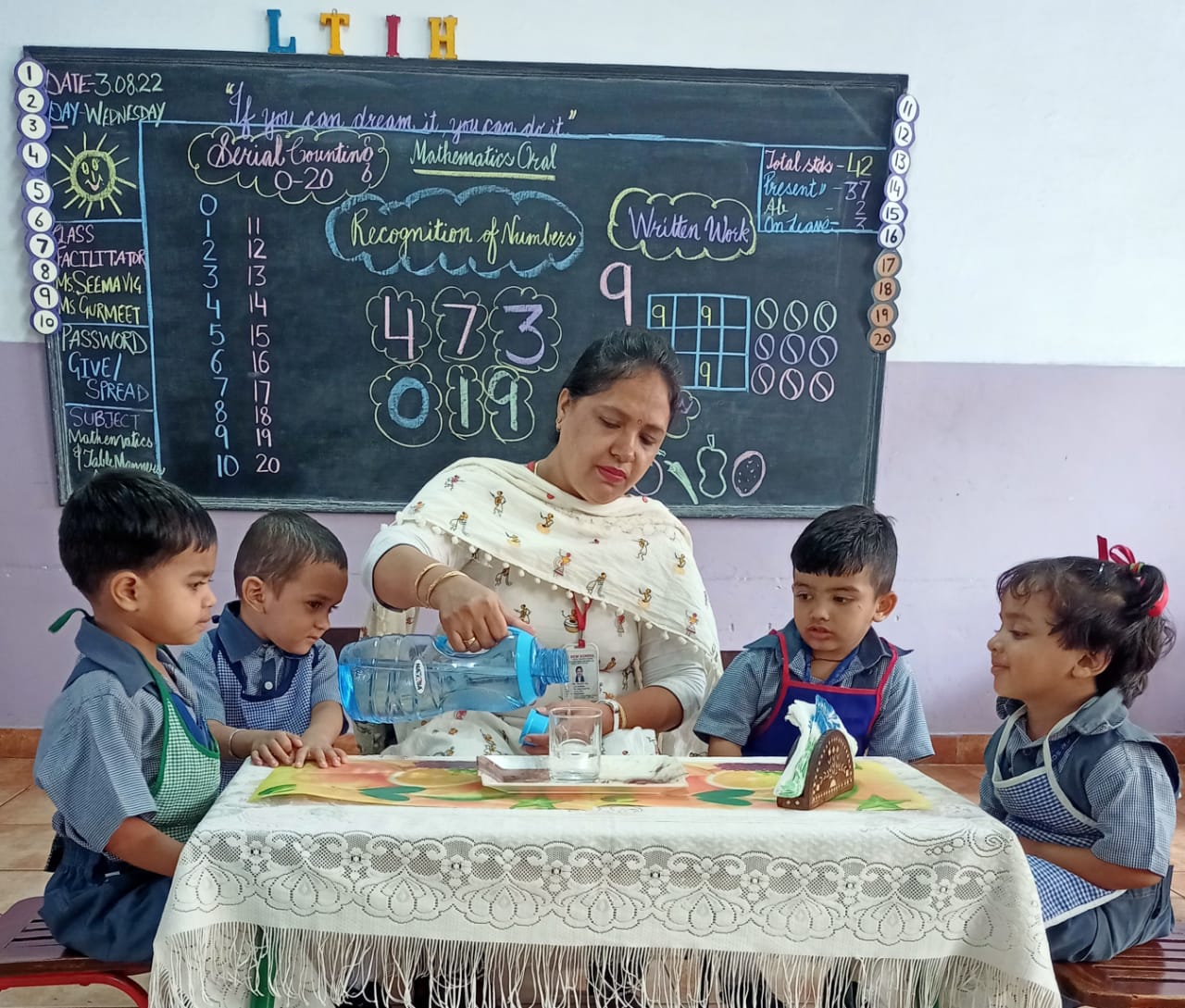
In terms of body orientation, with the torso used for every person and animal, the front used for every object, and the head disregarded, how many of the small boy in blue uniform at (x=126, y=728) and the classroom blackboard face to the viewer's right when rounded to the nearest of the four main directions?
1

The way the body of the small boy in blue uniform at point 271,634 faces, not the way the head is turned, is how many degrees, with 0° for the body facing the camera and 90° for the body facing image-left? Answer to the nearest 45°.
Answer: approximately 315°

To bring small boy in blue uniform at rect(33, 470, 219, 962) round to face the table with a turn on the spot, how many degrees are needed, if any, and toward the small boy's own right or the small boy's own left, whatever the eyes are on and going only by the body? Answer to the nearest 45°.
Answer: approximately 45° to the small boy's own right

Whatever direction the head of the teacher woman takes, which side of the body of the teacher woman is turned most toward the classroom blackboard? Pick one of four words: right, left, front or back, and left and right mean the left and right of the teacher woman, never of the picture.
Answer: back

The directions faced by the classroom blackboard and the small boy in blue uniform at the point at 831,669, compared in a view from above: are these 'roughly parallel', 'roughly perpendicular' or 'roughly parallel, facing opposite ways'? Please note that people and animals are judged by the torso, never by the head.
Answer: roughly parallel

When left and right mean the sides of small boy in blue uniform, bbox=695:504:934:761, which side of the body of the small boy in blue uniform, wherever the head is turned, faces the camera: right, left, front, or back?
front

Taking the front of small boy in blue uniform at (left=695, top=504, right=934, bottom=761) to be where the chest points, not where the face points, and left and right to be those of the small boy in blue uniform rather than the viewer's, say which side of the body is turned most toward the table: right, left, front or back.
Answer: front

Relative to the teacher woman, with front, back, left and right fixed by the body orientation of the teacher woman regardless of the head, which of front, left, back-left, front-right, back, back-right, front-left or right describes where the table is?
front

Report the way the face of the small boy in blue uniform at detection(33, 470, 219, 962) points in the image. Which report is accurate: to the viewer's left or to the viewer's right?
to the viewer's right

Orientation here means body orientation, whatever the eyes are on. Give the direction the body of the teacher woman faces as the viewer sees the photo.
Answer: toward the camera

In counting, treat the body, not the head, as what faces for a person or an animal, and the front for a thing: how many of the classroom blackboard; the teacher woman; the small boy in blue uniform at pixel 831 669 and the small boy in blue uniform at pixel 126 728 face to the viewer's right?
1

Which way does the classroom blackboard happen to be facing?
toward the camera

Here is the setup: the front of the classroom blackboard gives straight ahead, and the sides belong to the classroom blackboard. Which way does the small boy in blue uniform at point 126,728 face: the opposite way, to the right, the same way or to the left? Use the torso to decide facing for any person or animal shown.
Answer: to the left

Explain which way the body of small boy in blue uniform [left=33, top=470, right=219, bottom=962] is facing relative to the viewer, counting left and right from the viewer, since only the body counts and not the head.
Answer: facing to the right of the viewer

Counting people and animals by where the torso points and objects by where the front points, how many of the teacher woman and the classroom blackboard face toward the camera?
2

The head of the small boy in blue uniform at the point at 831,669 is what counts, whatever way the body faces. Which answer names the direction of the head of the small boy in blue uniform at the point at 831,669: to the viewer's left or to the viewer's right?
to the viewer's left

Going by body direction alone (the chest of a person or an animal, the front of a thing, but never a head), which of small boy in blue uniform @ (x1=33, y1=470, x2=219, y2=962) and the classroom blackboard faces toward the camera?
the classroom blackboard
